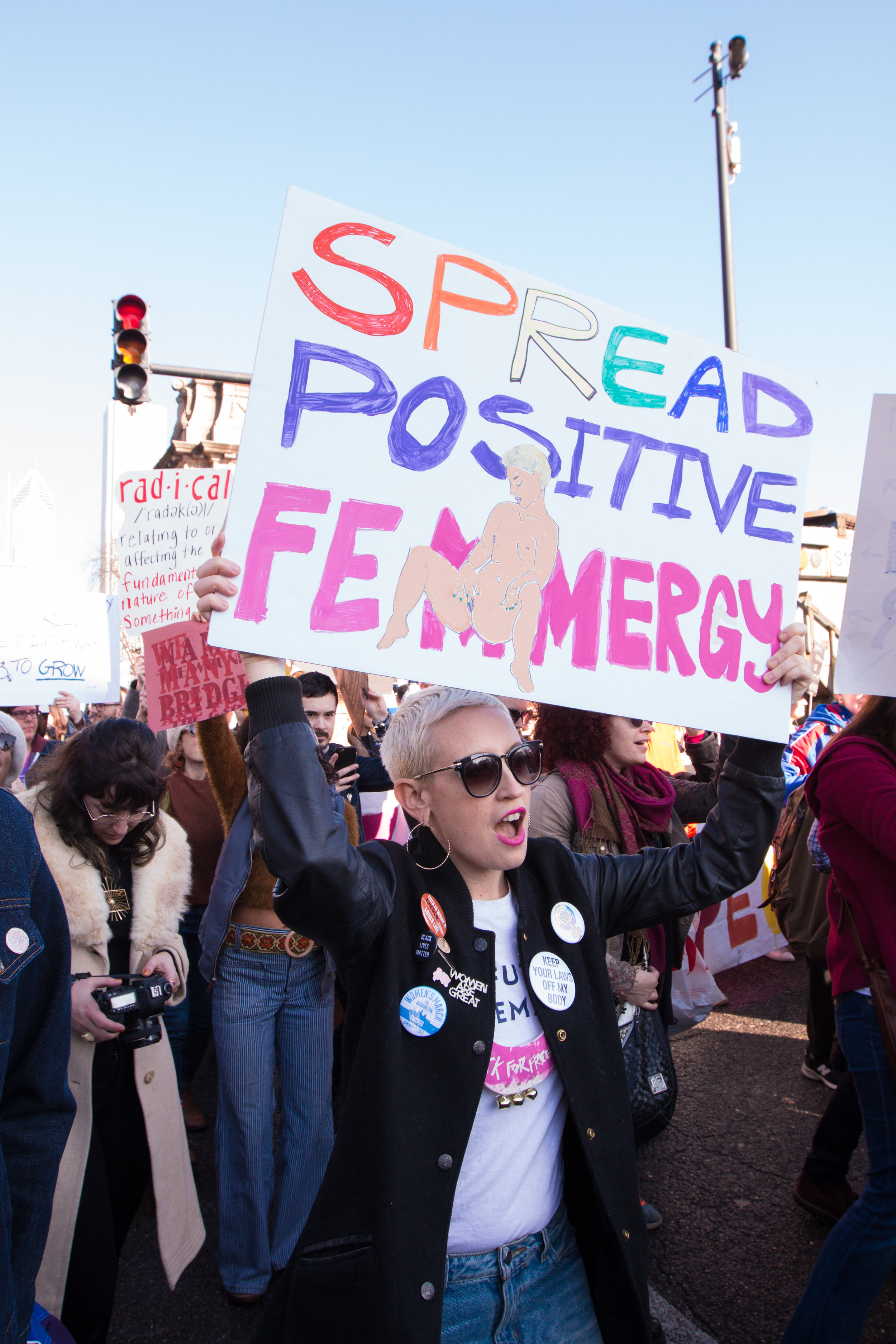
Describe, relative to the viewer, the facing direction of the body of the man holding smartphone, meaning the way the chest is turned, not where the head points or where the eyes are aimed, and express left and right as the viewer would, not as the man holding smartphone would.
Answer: facing the viewer

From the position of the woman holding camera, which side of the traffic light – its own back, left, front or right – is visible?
front

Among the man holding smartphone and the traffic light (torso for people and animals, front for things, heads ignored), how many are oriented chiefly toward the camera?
2

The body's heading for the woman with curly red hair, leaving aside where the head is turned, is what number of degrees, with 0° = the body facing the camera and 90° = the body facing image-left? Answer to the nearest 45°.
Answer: approximately 315°

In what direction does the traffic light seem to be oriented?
toward the camera

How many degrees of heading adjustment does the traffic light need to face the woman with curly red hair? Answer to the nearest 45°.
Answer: approximately 45° to its left

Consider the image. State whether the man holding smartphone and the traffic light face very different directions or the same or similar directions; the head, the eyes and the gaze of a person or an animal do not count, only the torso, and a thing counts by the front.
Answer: same or similar directions

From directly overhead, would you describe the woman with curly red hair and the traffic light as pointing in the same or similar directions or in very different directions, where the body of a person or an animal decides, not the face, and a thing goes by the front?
same or similar directions

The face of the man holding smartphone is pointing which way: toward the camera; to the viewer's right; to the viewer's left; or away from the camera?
toward the camera

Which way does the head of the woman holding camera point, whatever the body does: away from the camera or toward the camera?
toward the camera

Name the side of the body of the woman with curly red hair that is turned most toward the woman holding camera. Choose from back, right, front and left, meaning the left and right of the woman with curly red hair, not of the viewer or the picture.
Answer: right

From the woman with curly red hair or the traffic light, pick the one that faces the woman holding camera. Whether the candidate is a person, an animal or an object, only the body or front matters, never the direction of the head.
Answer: the traffic light

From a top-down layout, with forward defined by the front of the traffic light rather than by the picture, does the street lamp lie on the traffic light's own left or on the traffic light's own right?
on the traffic light's own left
